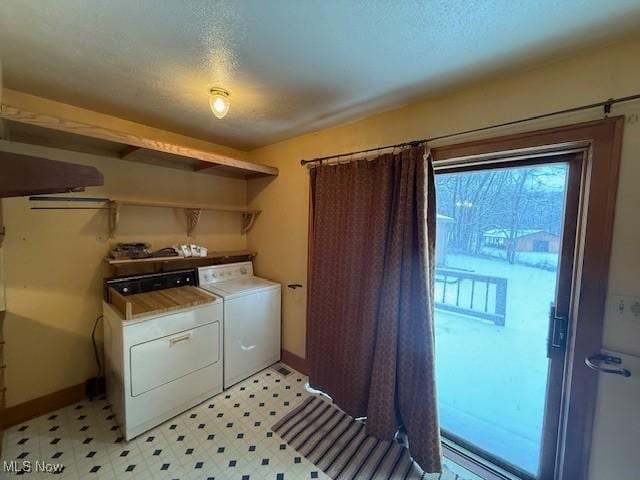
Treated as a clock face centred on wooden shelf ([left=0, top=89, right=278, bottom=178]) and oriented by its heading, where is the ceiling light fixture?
The ceiling light fixture is roughly at 12 o'clock from the wooden shelf.

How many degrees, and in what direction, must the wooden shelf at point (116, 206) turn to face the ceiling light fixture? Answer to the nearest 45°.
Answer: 0° — it already faces it

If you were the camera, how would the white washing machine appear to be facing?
facing the viewer and to the right of the viewer

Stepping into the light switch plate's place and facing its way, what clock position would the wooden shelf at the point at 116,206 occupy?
The wooden shelf is roughly at 2 o'clock from the light switch plate.

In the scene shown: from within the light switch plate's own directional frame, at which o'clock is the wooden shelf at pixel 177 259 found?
The wooden shelf is roughly at 2 o'clock from the light switch plate.

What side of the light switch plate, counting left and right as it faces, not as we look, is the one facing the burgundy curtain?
right

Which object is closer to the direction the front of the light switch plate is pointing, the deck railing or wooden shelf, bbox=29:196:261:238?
the wooden shelf

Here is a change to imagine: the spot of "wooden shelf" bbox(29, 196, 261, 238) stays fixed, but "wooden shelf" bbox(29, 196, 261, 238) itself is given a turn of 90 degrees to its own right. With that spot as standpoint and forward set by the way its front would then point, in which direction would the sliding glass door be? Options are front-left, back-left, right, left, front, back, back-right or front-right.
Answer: left
